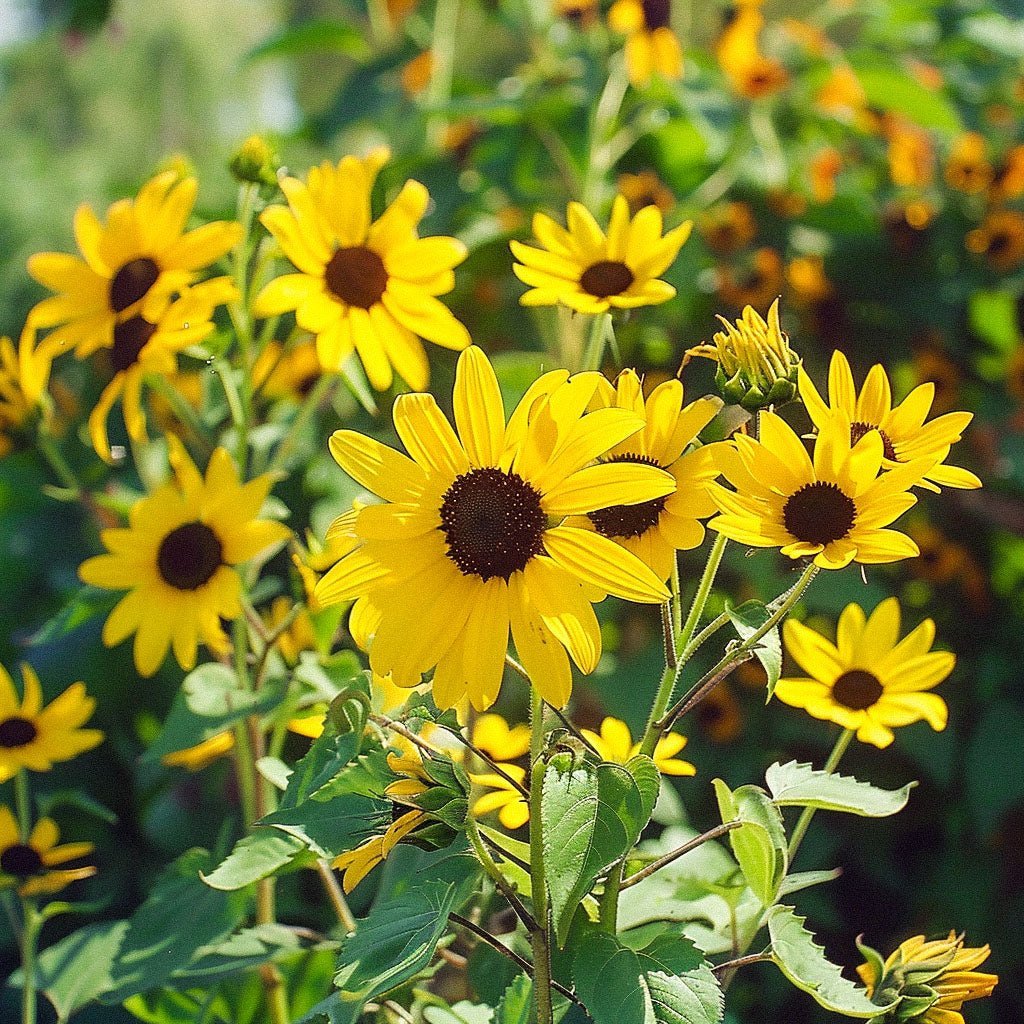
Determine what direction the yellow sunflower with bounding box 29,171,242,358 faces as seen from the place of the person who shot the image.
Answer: facing the viewer and to the right of the viewer

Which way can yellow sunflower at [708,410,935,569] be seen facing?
toward the camera

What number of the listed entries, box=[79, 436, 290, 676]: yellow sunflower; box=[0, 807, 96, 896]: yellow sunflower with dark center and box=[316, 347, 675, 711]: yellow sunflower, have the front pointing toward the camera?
3

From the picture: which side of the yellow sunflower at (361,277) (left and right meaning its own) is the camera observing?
front

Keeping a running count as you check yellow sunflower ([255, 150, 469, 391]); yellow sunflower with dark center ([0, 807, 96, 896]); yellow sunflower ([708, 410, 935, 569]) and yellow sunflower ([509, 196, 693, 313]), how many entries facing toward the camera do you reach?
4

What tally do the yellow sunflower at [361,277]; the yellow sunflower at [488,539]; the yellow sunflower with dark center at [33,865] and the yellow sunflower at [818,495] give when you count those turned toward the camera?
4

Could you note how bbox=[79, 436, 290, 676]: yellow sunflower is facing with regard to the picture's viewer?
facing the viewer
